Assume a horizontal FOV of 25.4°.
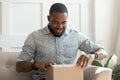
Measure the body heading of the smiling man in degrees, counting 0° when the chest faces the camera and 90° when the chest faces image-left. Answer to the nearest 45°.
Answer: approximately 0°
